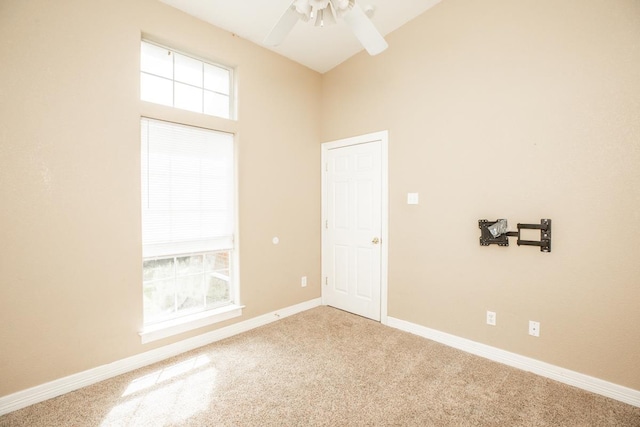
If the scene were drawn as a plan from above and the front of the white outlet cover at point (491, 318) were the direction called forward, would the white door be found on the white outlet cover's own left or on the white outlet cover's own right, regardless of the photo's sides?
on the white outlet cover's own right

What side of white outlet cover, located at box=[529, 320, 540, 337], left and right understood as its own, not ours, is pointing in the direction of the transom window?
front

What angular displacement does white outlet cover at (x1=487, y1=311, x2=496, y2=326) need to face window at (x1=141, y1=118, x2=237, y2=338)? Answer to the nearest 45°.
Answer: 0° — it already faces it

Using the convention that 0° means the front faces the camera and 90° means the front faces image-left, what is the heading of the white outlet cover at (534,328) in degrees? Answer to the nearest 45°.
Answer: approximately 45°

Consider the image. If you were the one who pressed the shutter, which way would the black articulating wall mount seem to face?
facing the viewer and to the left of the viewer

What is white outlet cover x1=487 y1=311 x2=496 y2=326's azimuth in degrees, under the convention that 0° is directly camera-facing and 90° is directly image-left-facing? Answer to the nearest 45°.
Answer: approximately 45°

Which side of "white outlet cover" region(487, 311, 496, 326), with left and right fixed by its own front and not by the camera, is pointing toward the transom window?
front
